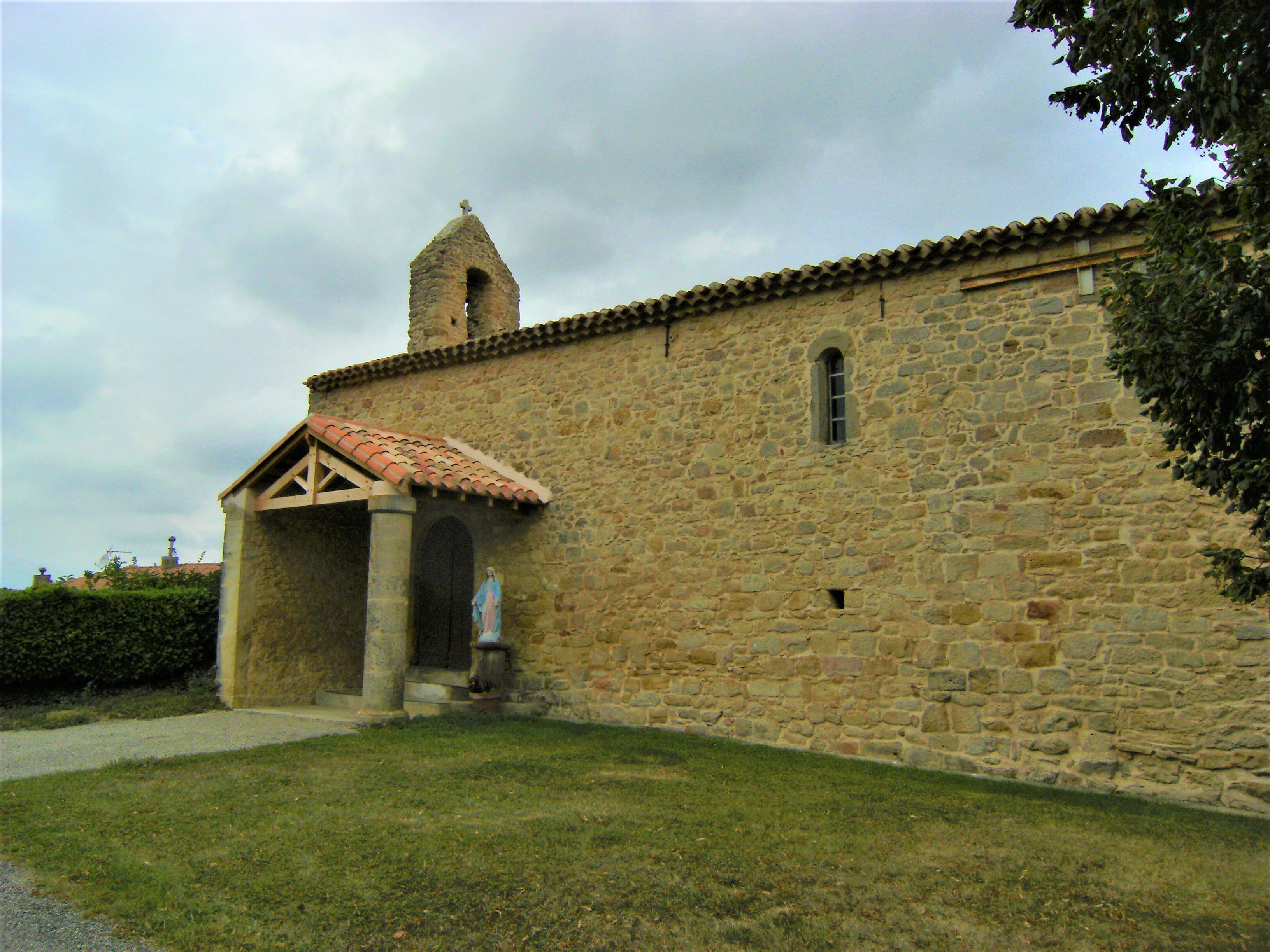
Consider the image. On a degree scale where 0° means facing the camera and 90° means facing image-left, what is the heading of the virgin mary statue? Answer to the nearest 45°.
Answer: approximately 45°

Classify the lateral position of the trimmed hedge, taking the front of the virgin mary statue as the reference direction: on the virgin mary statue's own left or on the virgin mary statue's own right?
on the virgin mary statue's own right
